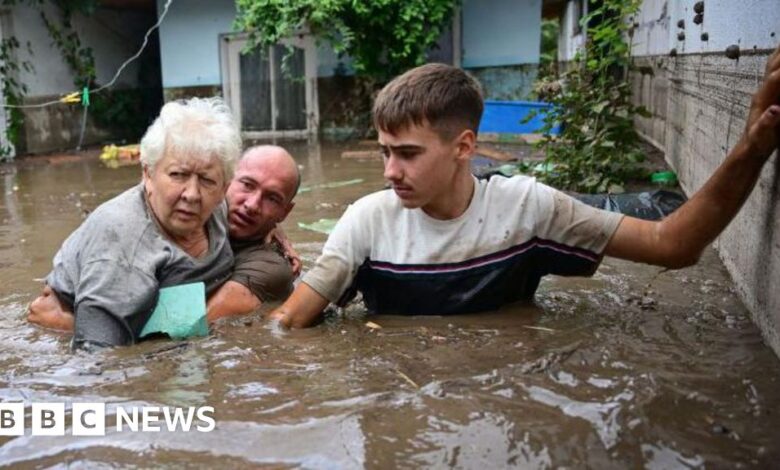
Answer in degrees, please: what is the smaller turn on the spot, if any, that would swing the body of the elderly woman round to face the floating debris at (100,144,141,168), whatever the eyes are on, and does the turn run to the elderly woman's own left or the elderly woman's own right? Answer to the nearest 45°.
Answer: approximately 135° to the elderly woman's own left

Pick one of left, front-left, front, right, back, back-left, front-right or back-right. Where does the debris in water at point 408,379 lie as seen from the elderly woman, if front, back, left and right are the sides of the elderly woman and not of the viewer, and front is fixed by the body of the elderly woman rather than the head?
front

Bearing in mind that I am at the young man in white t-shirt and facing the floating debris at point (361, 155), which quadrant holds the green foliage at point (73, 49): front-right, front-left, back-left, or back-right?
front-left

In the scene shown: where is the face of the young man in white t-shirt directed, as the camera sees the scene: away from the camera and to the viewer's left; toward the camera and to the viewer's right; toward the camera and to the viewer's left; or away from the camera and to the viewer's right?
toward the camera and to the viewer's left

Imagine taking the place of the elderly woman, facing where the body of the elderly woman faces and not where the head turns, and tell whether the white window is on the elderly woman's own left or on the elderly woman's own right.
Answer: on the elderly woman's own left

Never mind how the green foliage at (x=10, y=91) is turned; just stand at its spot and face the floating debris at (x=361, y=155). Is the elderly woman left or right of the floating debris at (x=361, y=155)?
right

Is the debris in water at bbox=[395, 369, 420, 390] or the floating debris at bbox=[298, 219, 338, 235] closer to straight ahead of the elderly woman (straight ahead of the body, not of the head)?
the debris in water

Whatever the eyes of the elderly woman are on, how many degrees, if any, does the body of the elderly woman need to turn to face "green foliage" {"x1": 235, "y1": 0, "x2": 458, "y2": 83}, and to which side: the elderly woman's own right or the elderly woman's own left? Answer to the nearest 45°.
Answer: approximately 135° to the elderly woman's own left

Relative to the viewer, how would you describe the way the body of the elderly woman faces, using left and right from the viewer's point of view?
facing the viewer and to the right of the viewer

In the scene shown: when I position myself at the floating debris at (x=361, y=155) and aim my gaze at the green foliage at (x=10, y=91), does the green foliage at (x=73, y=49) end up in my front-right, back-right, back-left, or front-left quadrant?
front-right

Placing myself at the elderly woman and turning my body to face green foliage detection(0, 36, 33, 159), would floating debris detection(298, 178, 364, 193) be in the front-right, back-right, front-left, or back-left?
front-right

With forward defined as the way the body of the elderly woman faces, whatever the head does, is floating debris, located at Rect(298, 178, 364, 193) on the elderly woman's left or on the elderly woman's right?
on the elderly woman's left
